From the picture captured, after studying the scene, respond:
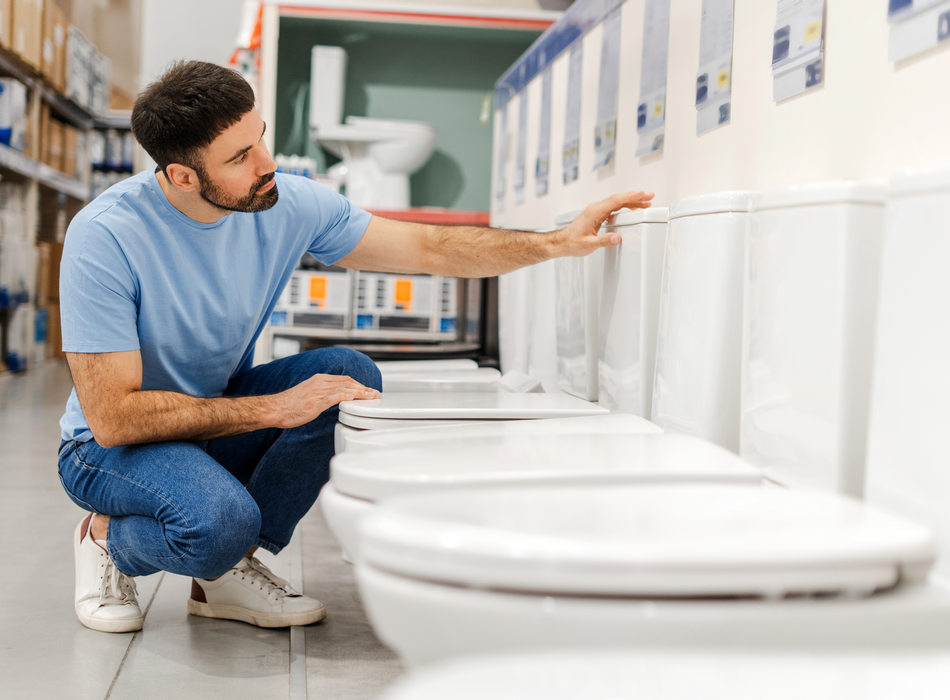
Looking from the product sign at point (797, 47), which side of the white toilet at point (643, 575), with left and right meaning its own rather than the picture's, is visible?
right

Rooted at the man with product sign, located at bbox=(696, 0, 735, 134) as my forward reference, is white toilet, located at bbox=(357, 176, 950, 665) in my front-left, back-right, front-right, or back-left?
front-right

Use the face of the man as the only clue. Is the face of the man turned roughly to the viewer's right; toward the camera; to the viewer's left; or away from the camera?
to the viewer's right

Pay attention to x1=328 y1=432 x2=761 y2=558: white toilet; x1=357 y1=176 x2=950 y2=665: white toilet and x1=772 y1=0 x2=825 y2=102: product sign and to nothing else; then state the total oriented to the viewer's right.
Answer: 0

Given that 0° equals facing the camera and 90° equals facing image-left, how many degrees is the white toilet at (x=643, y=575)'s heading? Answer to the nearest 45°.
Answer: approximately 90°

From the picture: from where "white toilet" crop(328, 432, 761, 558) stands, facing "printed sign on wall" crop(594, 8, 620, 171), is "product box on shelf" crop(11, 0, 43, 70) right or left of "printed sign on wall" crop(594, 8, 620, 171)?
left

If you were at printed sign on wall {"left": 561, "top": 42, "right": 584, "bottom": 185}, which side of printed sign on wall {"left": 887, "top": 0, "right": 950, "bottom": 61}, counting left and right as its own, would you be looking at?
right

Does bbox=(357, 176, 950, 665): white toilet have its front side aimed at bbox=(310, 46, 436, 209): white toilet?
no

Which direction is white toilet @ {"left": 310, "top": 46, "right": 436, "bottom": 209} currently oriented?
to the viewer's right

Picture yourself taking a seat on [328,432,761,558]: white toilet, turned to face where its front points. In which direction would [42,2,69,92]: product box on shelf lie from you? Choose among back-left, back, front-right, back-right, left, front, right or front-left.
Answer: front-right

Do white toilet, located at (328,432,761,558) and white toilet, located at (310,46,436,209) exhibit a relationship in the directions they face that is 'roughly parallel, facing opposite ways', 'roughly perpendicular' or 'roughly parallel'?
roughly parallel, facing opposite ways

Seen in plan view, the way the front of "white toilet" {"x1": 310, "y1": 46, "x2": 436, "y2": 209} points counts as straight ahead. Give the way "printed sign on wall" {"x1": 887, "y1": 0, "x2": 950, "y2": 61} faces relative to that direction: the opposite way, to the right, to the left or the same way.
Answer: the opposite way

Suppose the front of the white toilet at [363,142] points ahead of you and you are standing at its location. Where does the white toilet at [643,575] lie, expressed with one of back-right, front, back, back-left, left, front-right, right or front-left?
right

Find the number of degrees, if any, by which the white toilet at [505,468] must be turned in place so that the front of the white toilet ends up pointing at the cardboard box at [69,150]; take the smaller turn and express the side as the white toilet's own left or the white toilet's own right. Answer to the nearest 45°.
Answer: approximately 45° to the white toilet's own right

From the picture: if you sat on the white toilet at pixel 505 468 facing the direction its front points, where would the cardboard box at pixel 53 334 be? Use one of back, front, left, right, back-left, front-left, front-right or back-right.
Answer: front-right

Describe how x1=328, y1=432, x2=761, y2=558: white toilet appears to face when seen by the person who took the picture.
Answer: facing to the left of the viewer

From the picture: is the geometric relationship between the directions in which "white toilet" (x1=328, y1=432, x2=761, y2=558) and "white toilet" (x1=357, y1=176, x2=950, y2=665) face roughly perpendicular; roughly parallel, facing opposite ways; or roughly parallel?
roughly parallel

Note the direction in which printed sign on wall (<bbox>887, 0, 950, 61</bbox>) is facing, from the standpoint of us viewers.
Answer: facing the viewer and to the left of the viewer

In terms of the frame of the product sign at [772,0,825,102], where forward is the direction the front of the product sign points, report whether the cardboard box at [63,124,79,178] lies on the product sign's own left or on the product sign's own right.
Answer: on the product sign's own right
